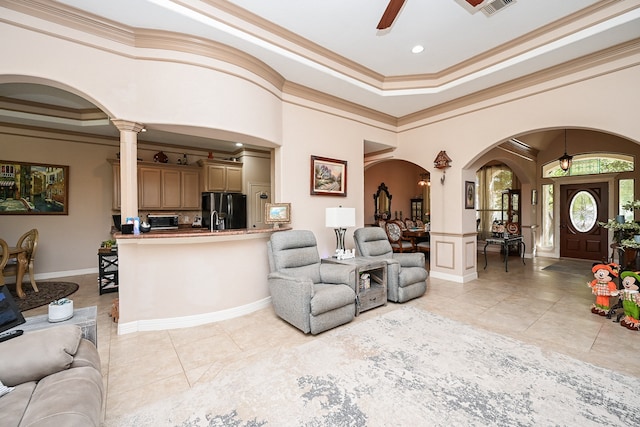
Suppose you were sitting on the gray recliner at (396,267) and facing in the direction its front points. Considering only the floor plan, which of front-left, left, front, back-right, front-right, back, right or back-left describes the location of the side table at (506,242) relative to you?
left

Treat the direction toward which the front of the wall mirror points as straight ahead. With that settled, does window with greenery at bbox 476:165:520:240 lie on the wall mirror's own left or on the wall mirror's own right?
on the wall mirror's own left

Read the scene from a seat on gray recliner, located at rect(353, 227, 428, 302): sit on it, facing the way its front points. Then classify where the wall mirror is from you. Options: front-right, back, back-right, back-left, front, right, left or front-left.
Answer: back-left

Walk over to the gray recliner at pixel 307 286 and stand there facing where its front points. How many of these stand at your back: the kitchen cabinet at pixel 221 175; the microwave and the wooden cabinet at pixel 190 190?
3

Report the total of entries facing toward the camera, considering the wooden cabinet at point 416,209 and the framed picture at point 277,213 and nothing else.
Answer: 2

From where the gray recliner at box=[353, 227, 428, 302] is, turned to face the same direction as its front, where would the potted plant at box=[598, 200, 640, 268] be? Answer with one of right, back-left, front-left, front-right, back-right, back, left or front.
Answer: front-left

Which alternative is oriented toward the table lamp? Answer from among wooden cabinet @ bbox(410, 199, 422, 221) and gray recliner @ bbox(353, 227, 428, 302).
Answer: the wooden cabinet

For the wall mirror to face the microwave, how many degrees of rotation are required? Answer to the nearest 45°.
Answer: approximately 45° to its right

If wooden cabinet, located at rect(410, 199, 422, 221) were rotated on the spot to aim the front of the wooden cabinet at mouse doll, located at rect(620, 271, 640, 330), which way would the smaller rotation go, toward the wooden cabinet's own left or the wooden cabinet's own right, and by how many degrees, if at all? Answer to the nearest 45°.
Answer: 0° — it already faces it

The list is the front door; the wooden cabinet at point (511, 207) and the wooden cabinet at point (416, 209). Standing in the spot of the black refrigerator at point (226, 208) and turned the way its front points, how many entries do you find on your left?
3

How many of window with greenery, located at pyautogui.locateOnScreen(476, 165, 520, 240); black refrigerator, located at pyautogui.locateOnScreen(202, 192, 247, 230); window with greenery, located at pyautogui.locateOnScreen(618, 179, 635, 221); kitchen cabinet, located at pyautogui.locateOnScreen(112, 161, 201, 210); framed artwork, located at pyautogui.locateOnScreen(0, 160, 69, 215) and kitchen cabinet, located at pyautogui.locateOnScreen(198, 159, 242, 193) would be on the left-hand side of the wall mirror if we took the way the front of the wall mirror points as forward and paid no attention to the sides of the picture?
2
